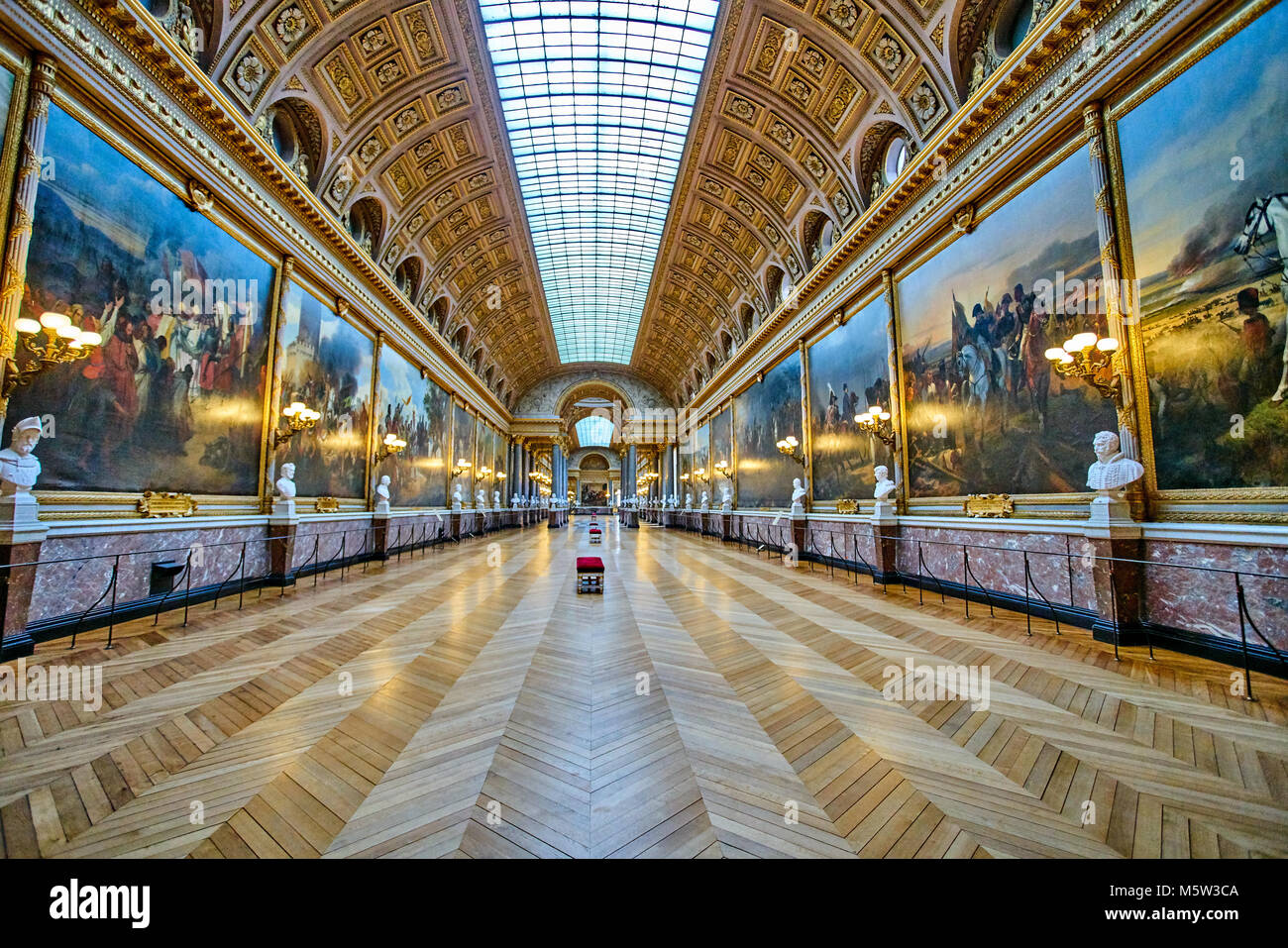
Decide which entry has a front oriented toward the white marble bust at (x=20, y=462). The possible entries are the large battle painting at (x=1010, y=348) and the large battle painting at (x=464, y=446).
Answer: the large battle painting at (x=1010, y=348)

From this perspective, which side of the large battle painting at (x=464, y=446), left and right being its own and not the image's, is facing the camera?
right

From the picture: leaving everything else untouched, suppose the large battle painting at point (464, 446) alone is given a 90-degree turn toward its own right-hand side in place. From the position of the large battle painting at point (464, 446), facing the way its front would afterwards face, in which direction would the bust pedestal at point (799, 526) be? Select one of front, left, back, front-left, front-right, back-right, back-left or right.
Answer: front-left

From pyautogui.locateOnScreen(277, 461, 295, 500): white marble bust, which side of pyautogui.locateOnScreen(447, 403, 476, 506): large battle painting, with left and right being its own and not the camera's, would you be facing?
right

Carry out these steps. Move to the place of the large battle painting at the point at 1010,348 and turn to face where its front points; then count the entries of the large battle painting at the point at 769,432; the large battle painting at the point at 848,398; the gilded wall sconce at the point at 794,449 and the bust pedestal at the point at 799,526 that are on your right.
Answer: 4

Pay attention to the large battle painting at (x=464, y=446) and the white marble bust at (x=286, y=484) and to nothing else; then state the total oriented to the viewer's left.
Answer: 0

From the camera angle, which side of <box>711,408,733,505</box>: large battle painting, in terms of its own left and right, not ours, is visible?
left

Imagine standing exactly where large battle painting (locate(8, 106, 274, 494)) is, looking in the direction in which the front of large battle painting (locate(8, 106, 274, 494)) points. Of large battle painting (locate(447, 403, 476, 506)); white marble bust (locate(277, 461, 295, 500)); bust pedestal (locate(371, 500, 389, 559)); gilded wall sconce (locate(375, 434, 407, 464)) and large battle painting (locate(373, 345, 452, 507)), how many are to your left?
5

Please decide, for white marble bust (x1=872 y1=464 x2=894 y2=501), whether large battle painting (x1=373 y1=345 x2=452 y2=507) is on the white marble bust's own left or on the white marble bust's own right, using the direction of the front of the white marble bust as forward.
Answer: on the white marble bust's own right

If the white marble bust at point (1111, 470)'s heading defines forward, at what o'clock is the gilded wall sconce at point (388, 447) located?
The gilded wall sconce is roughly at 1 o'clock from the white marble bust.

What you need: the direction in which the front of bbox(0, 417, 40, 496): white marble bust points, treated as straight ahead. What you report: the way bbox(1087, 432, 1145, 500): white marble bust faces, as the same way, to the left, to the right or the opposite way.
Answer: the opposite way

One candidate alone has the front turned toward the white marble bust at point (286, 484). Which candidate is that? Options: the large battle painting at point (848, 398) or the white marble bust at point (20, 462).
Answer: the large battle painting

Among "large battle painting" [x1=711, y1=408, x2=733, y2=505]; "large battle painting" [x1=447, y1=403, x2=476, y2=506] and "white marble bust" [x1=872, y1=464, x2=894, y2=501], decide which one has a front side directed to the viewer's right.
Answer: "large battle painting" [x1=447, y1=403, x2=476, y2=506]

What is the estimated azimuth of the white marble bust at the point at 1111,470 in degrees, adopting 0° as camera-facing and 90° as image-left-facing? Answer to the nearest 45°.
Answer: approximately 45°

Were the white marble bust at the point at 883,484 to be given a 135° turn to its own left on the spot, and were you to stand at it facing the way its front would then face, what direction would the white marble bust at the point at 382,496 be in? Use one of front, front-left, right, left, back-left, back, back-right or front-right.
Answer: back
